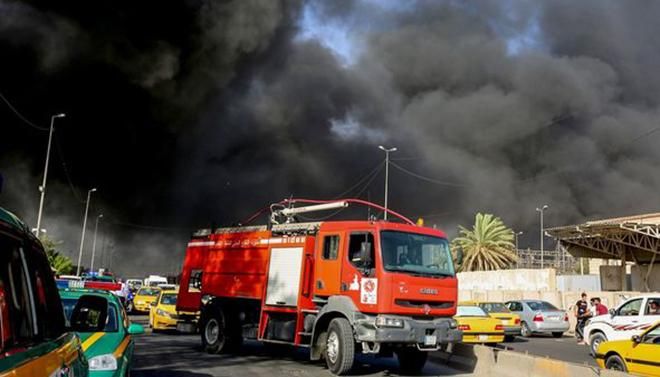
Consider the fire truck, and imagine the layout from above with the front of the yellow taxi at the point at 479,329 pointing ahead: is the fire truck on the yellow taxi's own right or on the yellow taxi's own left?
on the yellow taxi's own left

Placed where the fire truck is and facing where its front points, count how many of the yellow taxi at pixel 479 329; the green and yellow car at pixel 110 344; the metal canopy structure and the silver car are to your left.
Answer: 3

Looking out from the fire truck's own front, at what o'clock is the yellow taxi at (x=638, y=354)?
The yellow taxi is roughly at 11 o'clock from the fire truck.

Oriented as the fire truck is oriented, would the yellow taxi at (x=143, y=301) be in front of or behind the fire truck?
behind

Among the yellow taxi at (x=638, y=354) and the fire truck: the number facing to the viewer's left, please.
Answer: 1

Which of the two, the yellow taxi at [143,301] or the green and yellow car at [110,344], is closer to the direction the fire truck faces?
the green and yellow car

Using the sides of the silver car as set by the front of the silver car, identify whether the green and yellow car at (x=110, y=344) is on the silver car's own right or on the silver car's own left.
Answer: on the silver car's own left

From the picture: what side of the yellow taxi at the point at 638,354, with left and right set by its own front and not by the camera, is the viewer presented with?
left

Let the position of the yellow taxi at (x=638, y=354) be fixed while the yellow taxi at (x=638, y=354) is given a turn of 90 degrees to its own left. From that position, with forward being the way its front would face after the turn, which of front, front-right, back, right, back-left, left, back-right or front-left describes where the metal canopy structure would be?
back
